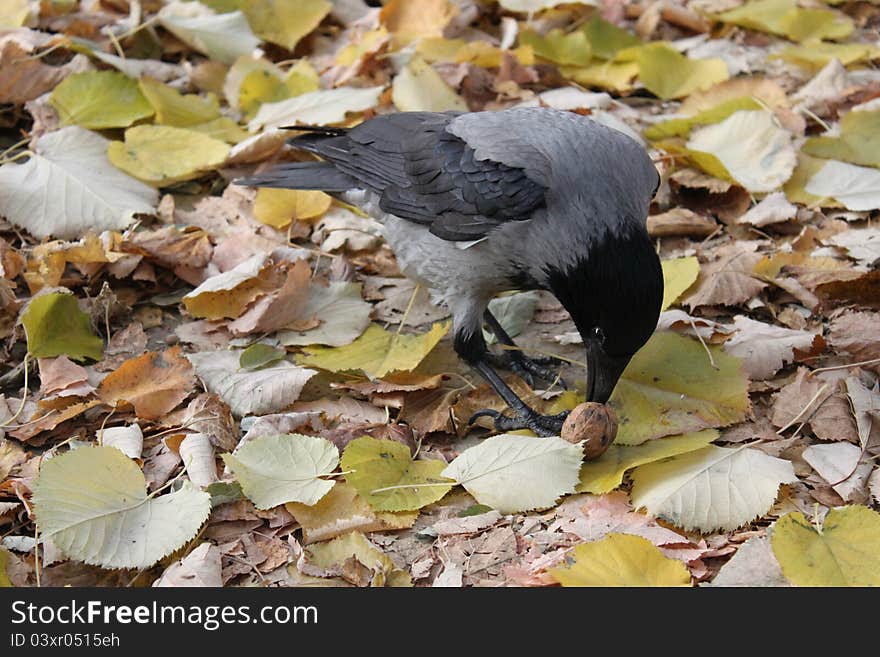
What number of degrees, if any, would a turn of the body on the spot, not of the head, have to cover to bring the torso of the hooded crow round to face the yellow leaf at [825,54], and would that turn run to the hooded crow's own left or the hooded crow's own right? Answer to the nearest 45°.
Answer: approximately 45° to the hooded crow's own left

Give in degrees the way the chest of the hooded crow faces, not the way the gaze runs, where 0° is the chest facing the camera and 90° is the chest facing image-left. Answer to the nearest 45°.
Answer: approximately 270°

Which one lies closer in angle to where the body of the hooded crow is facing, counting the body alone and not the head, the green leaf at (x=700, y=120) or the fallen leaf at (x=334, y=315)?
the green leaf

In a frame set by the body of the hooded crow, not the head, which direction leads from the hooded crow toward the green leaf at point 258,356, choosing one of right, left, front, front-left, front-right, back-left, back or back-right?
back

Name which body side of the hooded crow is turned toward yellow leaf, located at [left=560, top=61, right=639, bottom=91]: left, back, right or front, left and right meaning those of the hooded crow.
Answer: left

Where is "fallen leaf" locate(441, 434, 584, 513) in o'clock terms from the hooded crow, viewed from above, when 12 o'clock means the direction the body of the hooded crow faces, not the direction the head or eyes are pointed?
The fallen leaf is roughly at 3 o'clock from the hooded crow.

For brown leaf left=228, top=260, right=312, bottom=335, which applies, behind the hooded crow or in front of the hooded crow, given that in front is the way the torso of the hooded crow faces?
behind

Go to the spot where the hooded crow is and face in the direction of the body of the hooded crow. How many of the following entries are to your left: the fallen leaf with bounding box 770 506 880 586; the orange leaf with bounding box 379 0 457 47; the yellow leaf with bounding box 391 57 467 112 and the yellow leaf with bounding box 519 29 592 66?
3

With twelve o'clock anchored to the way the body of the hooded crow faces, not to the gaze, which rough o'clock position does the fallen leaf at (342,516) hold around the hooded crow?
The fallen leaf is roughly at 4 o'clock from the hooded crow.

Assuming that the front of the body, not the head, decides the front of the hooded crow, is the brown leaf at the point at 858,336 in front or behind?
in front

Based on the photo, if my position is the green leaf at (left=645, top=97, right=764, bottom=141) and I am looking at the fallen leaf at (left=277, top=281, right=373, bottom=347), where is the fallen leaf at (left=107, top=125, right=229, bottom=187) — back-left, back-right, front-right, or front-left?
front-right

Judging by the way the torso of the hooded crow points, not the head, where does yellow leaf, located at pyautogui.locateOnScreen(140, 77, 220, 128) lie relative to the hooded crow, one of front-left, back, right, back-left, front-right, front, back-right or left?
back-left

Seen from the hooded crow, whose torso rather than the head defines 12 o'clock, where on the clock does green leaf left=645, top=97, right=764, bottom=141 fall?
The green leaf is roughly at 10 o'clock from the hooded crow.
